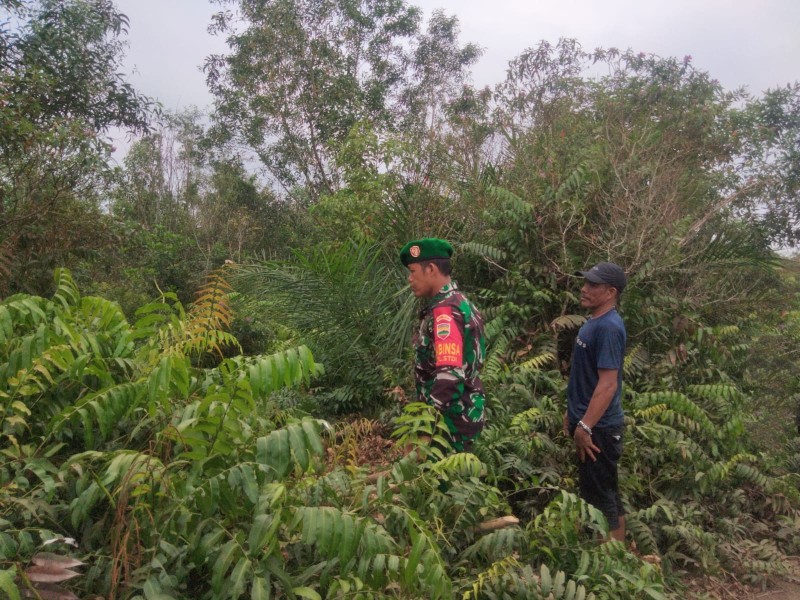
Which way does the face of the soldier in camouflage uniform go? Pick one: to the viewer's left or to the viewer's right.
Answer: to the viewer's left

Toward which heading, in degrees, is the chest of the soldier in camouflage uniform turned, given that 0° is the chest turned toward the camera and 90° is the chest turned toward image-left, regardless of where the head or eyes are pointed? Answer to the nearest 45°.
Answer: approximately 90°

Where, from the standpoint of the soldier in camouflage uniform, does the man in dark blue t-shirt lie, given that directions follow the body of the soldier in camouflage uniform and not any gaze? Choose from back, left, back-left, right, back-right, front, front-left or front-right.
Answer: back-right

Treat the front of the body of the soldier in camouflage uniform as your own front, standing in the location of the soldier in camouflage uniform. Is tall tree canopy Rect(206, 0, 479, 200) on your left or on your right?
on your right

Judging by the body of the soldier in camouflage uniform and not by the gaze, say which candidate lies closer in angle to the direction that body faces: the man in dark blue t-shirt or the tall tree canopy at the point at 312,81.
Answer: the tall tree canopy

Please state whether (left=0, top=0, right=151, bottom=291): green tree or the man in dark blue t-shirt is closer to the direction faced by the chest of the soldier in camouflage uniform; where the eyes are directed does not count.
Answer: the green tree

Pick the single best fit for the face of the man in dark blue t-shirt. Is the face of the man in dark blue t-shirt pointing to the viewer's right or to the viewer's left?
to the viewer's left

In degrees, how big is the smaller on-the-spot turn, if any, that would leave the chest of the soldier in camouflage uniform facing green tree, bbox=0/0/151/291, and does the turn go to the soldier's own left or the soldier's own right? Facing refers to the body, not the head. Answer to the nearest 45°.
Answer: approximately 45° to the soldier's own right
